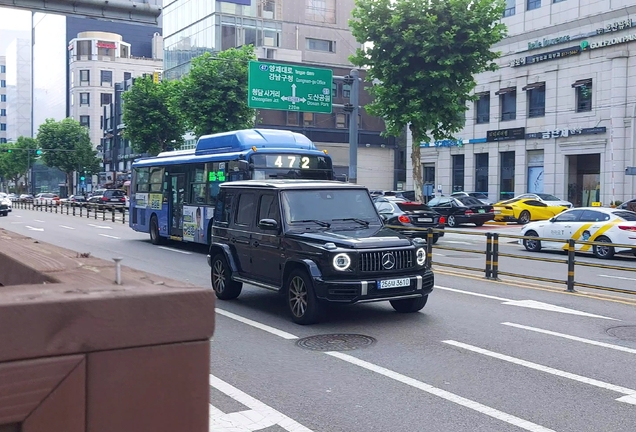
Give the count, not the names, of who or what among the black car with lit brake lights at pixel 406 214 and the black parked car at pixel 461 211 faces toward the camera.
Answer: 0

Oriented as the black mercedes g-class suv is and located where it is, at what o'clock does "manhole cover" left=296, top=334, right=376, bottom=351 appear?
The manhole cover is roughly at 1 o'clock from the black mercedes g-class suv.

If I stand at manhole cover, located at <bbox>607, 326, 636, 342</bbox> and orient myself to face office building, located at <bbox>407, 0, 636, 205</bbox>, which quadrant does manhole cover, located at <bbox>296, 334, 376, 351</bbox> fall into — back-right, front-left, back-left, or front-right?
back-left

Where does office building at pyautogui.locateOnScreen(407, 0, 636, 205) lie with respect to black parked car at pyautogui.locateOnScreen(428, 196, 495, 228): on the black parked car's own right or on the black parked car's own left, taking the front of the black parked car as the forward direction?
on the black parked car's own right

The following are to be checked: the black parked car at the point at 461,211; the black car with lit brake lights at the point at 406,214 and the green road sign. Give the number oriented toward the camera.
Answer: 1

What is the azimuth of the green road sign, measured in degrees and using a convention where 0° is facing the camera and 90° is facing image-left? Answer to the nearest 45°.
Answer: approximately 0°

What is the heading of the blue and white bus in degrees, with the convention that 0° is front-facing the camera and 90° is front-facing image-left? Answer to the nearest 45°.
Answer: approximately 315°

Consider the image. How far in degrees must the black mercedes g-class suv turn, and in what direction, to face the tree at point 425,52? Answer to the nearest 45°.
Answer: approximately 135° to its left

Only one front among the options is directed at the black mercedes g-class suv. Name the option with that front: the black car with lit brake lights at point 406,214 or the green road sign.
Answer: the green road sign

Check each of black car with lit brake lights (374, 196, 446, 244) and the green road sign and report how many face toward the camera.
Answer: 1

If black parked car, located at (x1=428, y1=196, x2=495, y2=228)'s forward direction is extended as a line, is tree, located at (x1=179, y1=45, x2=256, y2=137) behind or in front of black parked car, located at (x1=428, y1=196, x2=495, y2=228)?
in front

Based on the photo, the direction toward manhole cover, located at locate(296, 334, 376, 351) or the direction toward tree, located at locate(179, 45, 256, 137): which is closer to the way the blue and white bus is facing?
the manhole cover

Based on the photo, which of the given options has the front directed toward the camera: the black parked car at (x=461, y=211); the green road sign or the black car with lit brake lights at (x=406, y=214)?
the green road sign

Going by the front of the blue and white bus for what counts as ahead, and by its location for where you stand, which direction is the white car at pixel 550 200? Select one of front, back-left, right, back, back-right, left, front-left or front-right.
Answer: left

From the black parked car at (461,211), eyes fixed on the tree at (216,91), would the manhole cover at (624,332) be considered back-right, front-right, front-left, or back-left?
back-left

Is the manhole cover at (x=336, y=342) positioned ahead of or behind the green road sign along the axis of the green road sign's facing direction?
ahead
